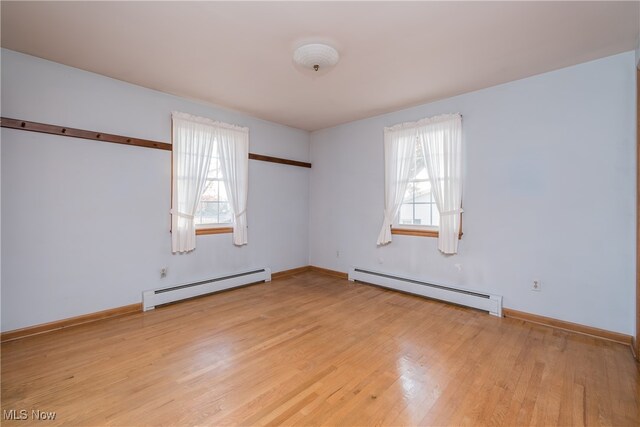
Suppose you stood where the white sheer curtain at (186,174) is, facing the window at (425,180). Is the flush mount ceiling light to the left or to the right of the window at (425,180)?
right

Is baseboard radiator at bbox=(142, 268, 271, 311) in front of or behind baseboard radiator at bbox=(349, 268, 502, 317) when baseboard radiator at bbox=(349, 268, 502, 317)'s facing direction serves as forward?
in front

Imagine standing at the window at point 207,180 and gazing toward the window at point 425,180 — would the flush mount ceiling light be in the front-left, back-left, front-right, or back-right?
front-right

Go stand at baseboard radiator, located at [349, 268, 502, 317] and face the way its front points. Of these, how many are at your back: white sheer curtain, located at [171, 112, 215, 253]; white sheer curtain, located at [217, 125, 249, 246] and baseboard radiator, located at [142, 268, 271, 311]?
0

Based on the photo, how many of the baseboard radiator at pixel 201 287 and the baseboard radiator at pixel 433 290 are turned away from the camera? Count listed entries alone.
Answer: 0

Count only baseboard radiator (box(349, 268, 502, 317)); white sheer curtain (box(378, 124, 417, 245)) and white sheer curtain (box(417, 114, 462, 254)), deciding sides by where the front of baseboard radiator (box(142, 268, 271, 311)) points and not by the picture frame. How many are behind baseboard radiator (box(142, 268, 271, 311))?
0

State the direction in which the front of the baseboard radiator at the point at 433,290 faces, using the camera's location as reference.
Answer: facing the viewer and to the left of the viewer

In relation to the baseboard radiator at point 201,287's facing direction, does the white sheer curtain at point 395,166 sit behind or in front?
in front

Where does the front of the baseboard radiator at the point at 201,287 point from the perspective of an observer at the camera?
facing the viewer and to the right of the viewer
